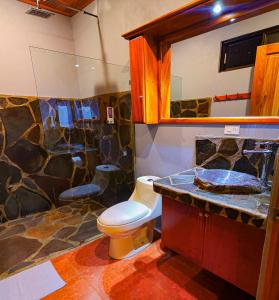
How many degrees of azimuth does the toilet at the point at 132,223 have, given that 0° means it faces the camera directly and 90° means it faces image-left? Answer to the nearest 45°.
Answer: approximately 45°

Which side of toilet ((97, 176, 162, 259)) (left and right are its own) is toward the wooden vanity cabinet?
left

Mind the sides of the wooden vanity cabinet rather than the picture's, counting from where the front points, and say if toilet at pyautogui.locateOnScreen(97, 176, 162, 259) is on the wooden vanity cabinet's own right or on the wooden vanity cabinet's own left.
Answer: on the wooden vanity cabinet's own right

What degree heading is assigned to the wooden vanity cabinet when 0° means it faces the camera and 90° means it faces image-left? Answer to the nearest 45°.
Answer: approximately 45°

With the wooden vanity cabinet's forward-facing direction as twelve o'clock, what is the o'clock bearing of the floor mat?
The floor mat is roughly at 1 o'clock from the wooden vanity cabinet.
